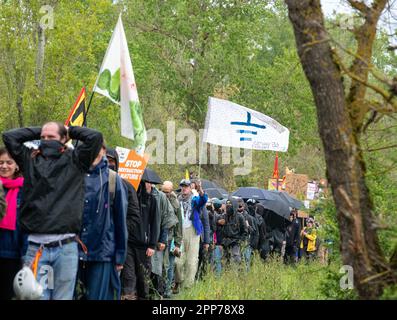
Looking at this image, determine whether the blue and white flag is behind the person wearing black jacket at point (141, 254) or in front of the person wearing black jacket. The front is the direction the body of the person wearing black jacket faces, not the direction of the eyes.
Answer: behind

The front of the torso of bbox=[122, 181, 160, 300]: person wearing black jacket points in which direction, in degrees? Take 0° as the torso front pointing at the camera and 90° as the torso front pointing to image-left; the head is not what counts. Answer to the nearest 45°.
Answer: approximately 45°

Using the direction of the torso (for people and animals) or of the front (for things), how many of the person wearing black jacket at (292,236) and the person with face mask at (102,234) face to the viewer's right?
0

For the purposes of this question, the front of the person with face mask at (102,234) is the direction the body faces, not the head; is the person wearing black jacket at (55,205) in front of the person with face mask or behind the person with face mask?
in front

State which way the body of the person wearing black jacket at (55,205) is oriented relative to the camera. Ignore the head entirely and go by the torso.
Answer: toward the camera

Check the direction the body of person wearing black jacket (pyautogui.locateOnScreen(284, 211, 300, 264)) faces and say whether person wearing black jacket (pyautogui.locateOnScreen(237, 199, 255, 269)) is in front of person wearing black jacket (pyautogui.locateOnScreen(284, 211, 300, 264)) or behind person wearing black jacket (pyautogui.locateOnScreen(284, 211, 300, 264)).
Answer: in front

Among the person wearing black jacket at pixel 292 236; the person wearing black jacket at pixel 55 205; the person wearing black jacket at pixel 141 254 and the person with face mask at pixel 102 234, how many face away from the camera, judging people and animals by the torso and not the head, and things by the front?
0

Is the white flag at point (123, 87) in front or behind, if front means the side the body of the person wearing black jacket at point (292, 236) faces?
in front

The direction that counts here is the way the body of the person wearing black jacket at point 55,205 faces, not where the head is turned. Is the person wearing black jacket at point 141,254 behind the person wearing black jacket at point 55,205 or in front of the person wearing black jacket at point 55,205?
behind

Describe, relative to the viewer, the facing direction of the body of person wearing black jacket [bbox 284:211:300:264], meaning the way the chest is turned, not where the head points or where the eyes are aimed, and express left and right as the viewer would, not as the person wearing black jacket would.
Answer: facing the viewer and to the left of the viewer

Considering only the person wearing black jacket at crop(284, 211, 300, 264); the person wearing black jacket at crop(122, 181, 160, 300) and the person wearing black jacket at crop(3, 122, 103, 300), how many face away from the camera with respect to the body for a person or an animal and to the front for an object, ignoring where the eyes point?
0

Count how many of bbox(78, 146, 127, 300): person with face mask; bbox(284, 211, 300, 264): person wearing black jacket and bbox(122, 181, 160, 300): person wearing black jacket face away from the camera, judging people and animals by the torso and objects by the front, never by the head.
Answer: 0
